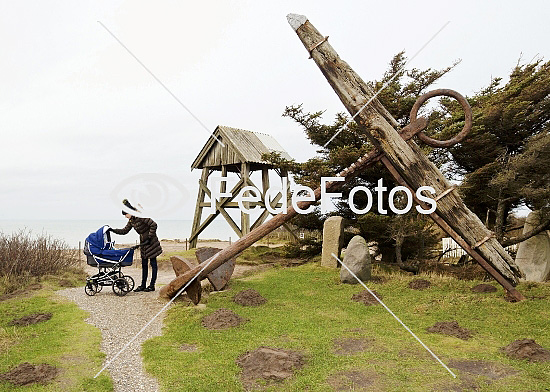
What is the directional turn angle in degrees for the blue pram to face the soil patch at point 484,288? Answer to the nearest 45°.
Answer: approximately 135° to its left

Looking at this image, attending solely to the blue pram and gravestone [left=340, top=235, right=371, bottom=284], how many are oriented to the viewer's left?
1

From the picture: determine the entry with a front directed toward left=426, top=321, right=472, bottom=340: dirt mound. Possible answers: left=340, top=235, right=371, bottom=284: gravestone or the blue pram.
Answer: the gravestone

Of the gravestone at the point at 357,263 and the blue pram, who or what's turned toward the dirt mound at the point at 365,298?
the gravestone

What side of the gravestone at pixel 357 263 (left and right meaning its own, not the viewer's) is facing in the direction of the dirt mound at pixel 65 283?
right

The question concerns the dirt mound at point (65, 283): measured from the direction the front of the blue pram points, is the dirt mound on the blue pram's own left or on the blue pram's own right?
on the blue pram's own right

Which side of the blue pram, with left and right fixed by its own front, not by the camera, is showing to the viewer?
left

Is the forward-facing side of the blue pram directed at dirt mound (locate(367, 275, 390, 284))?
no

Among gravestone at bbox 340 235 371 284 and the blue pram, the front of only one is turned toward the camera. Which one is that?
the gravestone

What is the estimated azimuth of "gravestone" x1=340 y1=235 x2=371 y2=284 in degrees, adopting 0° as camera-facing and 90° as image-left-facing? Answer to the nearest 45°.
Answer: approximately 0°

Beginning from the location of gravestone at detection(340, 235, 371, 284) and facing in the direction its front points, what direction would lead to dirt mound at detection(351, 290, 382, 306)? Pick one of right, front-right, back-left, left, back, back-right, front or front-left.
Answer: front

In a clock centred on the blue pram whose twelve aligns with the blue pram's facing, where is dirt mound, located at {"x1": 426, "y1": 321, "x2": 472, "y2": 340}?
The dirt mound is roughly at 8 o'clock from the blue pram.

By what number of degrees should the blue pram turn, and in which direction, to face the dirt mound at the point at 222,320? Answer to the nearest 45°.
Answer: approximately 90° to its left

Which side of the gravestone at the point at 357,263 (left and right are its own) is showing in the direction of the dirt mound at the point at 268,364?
front

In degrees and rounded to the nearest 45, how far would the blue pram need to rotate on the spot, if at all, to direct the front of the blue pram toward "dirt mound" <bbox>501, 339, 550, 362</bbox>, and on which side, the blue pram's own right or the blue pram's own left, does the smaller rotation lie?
approximately 135° to the blue pram's own left

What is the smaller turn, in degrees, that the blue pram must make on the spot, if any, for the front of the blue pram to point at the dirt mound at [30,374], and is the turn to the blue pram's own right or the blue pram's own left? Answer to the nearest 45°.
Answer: approximately 90° to the blue pram's own left

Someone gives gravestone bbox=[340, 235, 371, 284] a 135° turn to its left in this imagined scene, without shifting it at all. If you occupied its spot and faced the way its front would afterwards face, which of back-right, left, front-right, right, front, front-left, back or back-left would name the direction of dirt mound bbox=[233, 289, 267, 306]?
back
